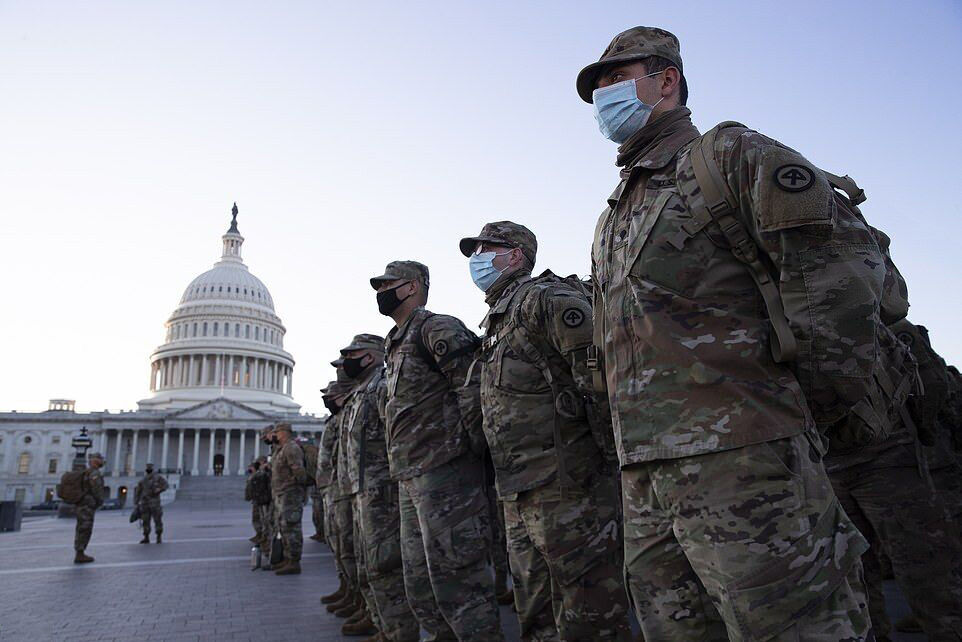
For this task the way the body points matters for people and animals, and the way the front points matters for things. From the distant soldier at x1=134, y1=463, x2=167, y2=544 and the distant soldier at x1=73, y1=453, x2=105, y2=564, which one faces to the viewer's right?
the distant soldier at x1=73, y1=453, x2=105, y2=564

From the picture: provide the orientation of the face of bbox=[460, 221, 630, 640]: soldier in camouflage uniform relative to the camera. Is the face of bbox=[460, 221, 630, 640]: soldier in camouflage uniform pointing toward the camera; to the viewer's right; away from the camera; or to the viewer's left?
to the viewer's left

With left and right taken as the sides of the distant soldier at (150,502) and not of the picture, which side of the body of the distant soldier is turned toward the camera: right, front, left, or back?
front

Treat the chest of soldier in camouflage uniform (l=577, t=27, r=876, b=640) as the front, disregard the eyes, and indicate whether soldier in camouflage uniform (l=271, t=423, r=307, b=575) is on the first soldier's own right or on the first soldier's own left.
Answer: on the first soldier's own right

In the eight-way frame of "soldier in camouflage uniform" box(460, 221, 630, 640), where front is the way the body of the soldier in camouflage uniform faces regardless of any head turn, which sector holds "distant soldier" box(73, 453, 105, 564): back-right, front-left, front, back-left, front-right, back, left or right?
right

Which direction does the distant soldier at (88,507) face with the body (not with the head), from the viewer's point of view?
to the viewer's right

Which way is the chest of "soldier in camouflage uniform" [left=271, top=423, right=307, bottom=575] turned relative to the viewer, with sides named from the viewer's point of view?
facing to the left of the viewer

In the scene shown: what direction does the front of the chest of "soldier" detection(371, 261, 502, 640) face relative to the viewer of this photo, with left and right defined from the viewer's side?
facing the viewer and to the left of the viewer

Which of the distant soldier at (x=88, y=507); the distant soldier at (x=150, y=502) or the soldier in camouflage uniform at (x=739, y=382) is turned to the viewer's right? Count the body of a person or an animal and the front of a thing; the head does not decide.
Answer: the distant soldier at (x=88, y=507)

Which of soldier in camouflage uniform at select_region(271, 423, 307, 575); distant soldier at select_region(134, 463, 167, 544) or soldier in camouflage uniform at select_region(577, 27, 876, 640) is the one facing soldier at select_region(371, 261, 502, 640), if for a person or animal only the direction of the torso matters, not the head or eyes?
the distant soldier

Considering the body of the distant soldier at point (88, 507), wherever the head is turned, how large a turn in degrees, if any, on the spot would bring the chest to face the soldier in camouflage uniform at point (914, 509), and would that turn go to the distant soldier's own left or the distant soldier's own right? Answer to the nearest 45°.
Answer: approximately 90° to the distant soldier's own right
